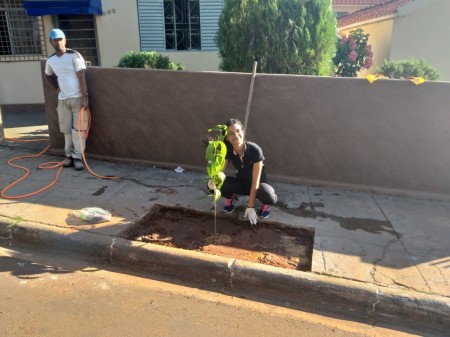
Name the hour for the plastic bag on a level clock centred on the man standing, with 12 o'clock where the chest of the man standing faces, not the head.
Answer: The plastic bag is roughly at 12 o'clock from the man standing.

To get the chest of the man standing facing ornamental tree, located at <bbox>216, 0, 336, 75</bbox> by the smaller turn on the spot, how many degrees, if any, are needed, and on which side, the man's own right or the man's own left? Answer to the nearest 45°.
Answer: approximately 90° to the man's own left

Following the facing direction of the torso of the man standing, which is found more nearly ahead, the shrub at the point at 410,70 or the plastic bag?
the plastic bag

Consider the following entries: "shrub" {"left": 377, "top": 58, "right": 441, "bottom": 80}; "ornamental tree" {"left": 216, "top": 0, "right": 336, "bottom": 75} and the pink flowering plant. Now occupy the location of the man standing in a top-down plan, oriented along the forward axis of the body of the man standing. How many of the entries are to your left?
3

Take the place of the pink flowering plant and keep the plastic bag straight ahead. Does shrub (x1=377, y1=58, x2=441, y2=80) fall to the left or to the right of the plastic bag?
left

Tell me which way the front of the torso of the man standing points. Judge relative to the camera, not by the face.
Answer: toward the camera

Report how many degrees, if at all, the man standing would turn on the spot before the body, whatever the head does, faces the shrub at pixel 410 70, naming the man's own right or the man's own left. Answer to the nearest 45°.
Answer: approximately 90° to the man's own left

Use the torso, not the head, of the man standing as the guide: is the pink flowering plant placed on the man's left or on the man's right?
on the man's left

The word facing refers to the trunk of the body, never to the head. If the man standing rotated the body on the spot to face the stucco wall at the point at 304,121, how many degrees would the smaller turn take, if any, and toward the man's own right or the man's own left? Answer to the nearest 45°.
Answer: approximately 45° to the man's own left

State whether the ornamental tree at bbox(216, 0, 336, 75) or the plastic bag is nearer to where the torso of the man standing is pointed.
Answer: the plastic bag
